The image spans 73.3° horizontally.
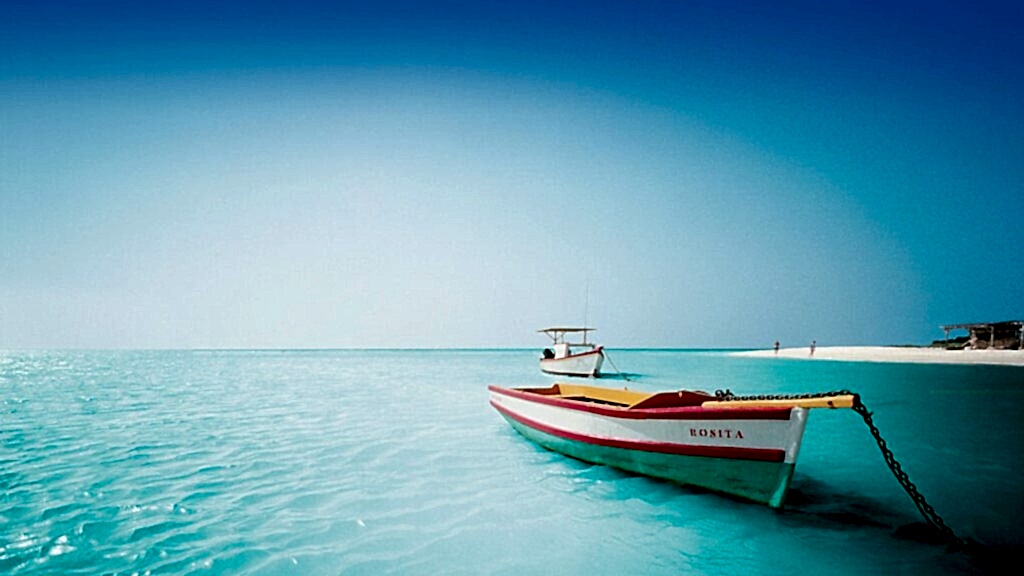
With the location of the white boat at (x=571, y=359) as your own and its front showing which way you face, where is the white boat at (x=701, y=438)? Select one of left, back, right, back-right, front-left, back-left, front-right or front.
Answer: front-right
